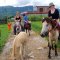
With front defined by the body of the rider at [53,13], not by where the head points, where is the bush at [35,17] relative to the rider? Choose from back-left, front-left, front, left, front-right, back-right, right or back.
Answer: back-right

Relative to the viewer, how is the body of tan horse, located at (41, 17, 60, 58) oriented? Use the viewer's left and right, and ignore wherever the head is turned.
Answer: facing the viewer and to the left of the viewer

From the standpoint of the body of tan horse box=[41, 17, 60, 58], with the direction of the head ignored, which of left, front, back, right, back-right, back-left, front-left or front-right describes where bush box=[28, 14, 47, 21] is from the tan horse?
back-right
